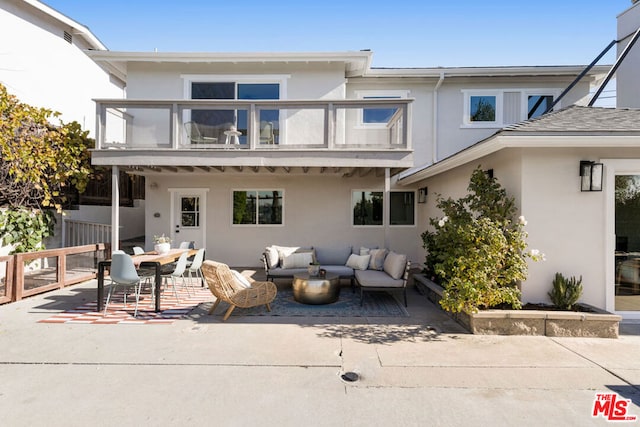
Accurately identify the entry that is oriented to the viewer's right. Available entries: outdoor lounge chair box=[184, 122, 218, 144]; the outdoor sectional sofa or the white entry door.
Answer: the outdoor lounge chair

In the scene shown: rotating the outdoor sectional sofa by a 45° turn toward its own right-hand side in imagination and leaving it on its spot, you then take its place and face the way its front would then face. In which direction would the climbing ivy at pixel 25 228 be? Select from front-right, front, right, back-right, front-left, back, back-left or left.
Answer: front-right

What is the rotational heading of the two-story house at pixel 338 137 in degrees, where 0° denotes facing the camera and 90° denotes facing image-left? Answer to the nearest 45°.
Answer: approximately 0°

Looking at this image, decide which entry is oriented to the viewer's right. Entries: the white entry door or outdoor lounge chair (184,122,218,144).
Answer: the outdoor lounge chair

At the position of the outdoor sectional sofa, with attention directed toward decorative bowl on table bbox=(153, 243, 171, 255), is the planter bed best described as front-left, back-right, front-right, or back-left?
back-left

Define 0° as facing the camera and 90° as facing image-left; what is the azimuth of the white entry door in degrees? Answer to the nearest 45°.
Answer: approximately 0°

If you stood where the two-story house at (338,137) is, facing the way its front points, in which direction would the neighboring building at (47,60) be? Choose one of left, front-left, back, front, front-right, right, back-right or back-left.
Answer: right

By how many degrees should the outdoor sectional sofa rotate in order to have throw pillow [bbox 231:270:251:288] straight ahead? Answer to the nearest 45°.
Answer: approximately 45° to its right
